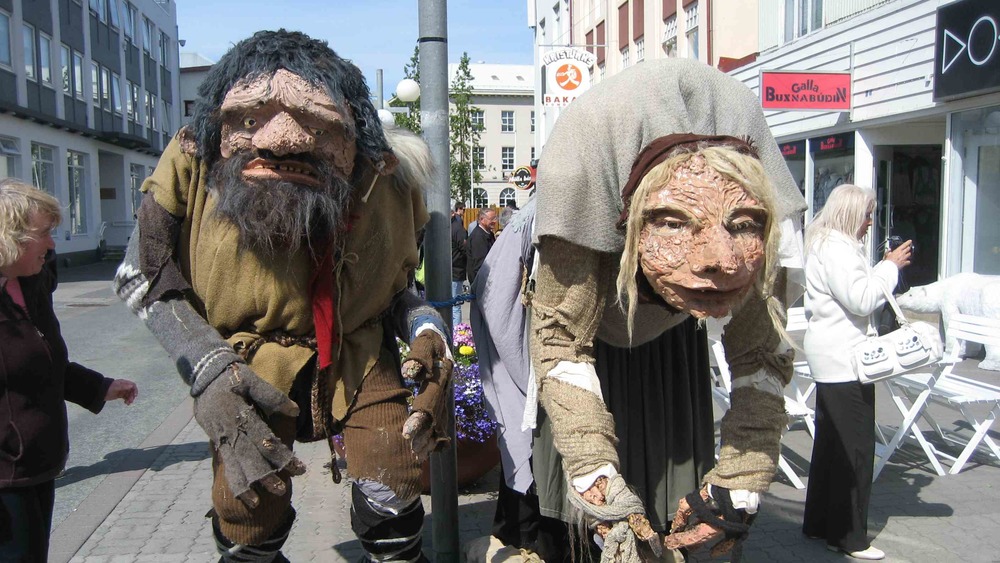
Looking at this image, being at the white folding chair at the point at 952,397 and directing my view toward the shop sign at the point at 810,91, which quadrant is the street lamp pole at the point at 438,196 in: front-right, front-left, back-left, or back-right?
back-left

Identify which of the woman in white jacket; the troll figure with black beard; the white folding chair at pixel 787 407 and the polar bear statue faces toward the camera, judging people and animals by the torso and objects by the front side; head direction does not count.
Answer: the troll figure with black beard

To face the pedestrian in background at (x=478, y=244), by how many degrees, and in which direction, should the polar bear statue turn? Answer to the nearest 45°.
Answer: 0° — it already faces them

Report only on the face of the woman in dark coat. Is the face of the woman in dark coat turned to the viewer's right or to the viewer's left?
to the viewer's right

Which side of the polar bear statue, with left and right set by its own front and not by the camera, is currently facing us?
left

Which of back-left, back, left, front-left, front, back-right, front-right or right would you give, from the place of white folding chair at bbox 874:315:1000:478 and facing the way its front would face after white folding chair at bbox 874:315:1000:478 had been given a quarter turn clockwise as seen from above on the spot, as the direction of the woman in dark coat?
left

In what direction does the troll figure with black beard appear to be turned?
toward the camera

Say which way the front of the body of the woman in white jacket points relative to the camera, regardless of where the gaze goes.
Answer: to the viewer's right

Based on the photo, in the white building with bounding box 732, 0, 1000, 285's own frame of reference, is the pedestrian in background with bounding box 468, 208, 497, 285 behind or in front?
in front

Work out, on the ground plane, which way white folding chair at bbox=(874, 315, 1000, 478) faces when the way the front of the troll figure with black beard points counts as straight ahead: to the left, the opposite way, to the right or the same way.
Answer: to the right

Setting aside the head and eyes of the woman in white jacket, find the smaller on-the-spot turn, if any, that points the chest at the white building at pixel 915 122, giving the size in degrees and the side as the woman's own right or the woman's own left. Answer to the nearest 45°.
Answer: approximately 90° to the woman's own left
